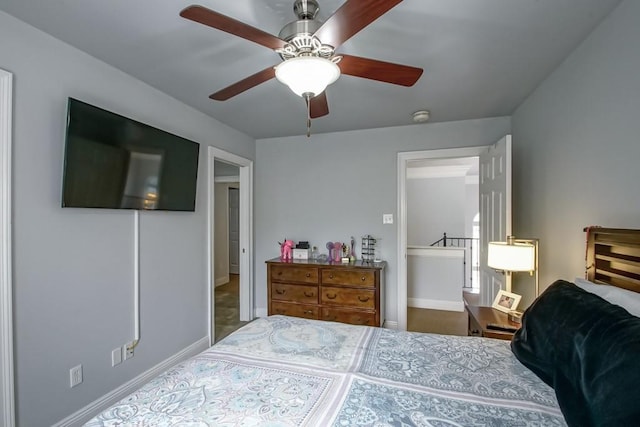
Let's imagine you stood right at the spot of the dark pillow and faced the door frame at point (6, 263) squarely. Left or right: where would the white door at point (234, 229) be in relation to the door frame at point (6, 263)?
right

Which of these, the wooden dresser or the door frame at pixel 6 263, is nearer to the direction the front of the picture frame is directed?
the door frame

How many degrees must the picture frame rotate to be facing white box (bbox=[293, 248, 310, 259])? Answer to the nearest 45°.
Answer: approximately 45° to its right

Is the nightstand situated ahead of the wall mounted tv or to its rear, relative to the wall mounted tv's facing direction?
ahead

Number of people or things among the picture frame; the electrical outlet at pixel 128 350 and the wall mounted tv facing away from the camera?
0

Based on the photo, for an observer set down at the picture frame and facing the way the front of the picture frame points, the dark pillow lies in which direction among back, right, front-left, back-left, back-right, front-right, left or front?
front-left

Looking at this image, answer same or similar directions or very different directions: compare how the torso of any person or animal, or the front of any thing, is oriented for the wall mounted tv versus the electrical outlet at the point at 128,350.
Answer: same or similar directions

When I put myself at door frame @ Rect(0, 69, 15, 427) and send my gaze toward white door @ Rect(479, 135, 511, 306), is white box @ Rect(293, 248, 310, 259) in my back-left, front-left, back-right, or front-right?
front-left

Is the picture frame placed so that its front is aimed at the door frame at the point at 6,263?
yes

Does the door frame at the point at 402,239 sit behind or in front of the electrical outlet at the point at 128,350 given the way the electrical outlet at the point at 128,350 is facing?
in front

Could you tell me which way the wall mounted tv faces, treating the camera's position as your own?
facing the viewer and to the right of the viewer

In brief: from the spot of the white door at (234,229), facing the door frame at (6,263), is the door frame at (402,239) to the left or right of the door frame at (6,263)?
left

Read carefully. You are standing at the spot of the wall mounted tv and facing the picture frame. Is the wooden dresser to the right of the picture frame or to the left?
left

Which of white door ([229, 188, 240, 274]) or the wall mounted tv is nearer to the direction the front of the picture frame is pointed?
the wall mounted tv

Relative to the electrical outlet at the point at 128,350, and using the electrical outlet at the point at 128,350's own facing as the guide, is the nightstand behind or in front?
in front

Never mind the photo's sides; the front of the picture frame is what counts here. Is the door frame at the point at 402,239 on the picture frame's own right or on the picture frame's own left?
on the picture frame's own right

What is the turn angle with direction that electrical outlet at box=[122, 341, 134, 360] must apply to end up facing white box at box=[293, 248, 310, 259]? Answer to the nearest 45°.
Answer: approximately 45° to its left

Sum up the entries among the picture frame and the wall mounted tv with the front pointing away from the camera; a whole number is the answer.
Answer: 0
